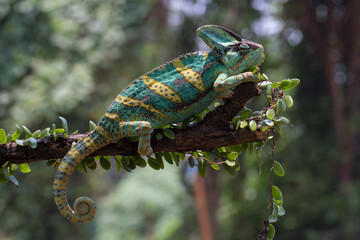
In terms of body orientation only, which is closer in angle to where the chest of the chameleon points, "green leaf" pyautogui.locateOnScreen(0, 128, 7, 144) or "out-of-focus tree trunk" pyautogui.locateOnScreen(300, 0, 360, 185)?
the out-of-focus tree trunk

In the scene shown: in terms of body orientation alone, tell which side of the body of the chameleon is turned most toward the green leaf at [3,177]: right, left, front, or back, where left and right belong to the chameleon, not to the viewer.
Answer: back

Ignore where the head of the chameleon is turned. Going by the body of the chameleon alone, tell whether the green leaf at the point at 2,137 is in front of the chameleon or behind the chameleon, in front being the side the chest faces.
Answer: behind

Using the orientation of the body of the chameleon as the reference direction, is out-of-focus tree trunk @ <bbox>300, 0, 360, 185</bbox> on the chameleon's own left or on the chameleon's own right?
on the chameleon's own left

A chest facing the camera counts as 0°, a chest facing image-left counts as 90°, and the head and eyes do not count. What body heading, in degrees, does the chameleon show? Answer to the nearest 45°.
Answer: approximately 270°
